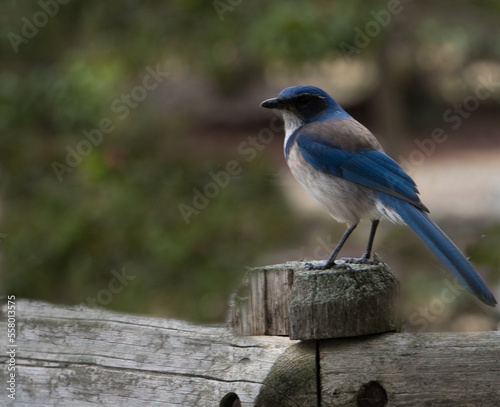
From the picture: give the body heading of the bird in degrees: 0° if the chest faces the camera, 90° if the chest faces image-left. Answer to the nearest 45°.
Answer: approximately 90°
